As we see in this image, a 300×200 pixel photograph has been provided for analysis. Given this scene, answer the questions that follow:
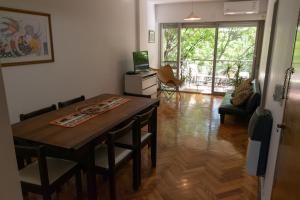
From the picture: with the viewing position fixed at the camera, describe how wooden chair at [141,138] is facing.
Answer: facing away from the viewer and to the left of the viewer

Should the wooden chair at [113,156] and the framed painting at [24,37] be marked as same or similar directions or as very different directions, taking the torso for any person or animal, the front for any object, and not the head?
very different directions

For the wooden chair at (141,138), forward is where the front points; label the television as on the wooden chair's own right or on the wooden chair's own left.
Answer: on the wooden chair's own right

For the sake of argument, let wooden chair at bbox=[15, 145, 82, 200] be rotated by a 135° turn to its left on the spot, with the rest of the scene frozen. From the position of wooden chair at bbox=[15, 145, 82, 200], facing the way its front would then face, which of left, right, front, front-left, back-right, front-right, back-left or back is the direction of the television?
back-right

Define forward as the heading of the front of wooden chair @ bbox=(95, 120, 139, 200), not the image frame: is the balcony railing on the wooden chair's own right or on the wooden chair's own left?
on the wooden chair's own right

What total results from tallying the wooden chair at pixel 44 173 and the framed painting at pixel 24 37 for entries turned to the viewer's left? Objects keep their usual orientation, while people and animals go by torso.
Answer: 0

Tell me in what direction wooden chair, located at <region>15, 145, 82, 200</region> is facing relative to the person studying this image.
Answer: facing away from the viewer and to the right of the viewer

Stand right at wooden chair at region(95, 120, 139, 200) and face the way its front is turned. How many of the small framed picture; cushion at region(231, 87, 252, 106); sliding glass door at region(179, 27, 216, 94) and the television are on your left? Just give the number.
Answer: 0

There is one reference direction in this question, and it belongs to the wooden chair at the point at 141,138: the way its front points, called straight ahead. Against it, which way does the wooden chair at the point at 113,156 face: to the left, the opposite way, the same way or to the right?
the same way

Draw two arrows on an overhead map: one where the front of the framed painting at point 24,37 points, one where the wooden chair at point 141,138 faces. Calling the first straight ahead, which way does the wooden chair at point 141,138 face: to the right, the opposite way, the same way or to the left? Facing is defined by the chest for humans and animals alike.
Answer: the opposite way

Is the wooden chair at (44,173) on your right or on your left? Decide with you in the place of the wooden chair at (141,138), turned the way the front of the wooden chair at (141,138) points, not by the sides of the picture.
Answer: on your left

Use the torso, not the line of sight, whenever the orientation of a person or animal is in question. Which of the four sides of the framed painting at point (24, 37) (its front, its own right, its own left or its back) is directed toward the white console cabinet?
left

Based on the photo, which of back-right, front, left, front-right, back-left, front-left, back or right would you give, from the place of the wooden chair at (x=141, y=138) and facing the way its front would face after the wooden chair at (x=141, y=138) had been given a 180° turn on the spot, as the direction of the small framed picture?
back-left

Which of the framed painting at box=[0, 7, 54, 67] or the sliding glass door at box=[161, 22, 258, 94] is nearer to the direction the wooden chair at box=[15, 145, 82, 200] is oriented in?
the sliding glass door

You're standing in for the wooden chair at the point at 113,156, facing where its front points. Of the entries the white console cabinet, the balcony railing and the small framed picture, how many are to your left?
0

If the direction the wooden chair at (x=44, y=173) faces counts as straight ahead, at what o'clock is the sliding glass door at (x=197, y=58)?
The sliding glass door is roughly at 12 o'clock from the wooden chair.

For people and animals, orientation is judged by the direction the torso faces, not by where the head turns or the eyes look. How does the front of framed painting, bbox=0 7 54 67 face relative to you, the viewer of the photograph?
facing the viewer and to the right of the viewer

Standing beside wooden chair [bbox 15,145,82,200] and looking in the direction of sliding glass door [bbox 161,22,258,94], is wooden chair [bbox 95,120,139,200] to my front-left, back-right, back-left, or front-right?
front-right

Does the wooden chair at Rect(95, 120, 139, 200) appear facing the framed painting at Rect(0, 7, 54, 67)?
yes

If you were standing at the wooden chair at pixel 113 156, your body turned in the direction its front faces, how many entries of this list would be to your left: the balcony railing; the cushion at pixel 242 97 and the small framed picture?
0

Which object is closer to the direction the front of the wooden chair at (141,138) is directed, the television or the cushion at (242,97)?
the television

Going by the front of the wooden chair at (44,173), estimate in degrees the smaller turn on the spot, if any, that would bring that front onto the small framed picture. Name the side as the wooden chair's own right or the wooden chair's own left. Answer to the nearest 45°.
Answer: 0° — it already faces it

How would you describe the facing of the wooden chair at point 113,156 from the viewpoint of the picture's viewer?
facing away from the viewer and to the left of the viewer
